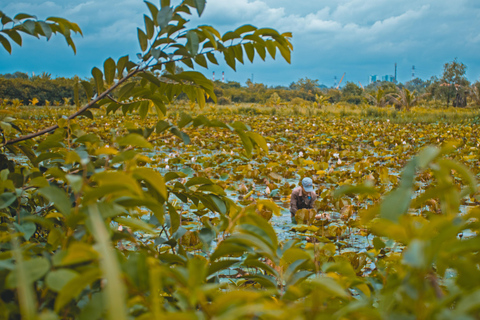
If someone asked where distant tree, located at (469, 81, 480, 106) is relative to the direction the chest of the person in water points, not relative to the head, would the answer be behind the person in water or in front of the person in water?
behind

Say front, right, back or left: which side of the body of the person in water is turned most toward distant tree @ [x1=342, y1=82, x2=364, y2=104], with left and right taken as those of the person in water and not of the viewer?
back

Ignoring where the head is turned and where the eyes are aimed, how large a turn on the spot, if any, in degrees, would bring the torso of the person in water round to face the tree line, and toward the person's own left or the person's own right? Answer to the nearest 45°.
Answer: approximately 180°

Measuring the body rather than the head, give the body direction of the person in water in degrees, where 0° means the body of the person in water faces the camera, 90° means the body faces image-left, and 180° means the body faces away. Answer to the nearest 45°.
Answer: approximately 0°
